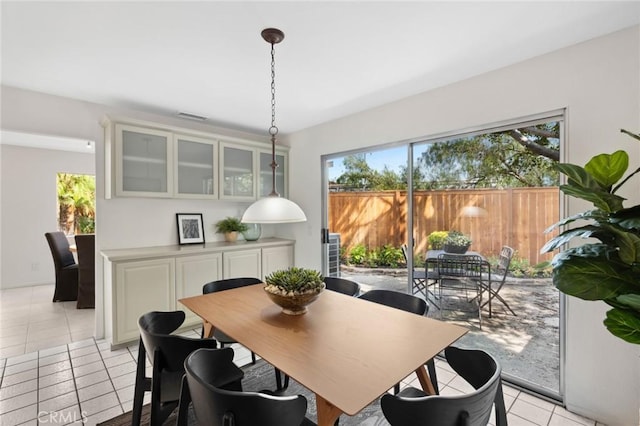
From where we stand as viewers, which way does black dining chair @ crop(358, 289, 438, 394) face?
facing the viewer and to the left of the viewer

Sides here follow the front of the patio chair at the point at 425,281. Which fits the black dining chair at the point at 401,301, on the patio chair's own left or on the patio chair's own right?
on the patio chair's own right

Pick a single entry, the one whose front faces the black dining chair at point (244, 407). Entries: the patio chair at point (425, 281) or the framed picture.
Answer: the framed picture

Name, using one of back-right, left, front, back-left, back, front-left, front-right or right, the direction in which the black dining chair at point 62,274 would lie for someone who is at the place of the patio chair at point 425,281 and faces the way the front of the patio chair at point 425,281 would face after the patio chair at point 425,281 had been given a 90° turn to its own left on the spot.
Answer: left

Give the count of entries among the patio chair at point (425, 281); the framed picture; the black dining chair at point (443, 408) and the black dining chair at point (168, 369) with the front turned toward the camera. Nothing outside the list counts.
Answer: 1

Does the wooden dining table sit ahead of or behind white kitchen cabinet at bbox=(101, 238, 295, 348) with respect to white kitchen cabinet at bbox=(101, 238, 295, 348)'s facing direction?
ahead

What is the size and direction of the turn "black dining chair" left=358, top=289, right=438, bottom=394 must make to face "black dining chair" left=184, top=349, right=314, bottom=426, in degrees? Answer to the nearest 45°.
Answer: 0° — it already faces it

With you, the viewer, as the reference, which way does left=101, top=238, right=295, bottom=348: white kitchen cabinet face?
facing the viewer and to the right of the viewer

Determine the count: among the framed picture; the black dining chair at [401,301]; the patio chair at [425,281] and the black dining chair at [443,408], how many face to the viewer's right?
1

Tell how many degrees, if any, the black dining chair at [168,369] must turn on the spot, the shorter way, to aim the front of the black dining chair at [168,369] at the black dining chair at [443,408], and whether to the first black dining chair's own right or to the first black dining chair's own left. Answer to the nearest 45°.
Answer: approximately 90° to the first black dining chair's own right

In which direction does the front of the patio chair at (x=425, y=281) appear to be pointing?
to the viewer's right

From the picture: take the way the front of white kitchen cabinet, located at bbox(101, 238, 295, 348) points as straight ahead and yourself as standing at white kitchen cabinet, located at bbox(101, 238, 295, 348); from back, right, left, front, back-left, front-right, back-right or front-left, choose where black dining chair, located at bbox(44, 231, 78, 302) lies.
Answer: back

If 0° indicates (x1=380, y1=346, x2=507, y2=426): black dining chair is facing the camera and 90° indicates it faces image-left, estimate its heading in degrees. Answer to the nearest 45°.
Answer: approximately 135°

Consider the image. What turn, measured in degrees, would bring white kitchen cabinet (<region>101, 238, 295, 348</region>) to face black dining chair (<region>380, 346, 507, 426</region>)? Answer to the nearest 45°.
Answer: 0° — it already faces it

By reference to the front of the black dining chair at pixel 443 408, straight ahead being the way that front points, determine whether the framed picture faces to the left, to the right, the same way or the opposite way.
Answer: the opposite way

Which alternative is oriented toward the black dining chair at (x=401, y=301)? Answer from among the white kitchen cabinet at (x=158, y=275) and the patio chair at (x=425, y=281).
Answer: the white kitchen cabinet

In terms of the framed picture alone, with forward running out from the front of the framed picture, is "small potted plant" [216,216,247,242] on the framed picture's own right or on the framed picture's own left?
on the framed picture's own left
